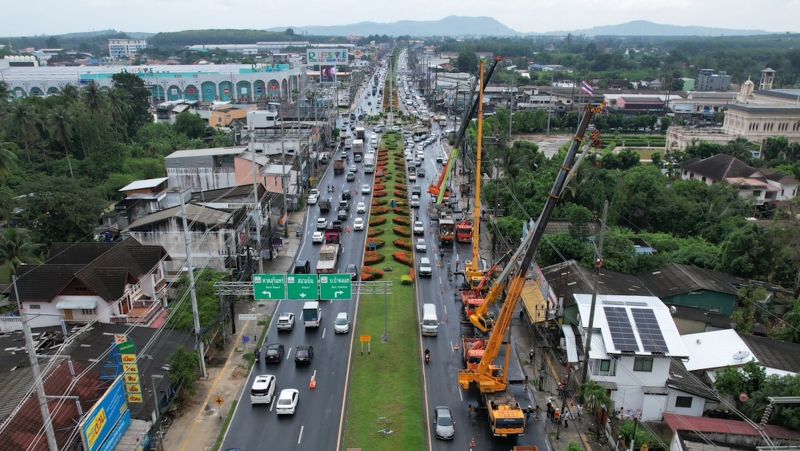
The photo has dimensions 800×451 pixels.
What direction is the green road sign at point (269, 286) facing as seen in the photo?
toward the camera

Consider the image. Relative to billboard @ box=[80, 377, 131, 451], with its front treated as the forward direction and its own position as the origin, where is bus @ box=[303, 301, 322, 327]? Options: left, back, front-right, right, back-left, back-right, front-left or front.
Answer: left

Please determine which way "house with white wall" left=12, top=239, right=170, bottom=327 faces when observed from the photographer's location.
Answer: facing the viewer and to the right of the viewer

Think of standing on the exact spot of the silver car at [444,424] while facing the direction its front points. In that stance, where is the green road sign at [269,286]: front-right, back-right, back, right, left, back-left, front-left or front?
back-right

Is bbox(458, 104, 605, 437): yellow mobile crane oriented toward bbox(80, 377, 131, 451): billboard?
no

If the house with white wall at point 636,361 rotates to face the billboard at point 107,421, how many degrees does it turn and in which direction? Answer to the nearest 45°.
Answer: approximately 45° to its right

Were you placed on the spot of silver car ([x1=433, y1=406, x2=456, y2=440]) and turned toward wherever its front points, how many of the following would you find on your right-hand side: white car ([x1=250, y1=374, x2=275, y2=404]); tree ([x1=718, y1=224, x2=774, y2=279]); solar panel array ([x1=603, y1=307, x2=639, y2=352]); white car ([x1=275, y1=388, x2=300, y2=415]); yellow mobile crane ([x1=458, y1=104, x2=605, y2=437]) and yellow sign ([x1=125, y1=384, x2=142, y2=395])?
3

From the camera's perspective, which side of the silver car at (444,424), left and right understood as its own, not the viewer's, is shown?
front

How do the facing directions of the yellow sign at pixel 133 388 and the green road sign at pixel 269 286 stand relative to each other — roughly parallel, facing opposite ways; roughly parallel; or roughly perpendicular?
roughly parallel

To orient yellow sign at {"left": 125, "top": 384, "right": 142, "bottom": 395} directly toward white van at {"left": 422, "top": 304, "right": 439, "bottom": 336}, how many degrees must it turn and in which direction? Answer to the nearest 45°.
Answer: approximately 90° to its left

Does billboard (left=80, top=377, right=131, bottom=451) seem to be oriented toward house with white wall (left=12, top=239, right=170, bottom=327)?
no

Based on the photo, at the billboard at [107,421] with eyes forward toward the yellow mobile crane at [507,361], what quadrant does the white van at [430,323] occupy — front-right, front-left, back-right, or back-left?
front-left

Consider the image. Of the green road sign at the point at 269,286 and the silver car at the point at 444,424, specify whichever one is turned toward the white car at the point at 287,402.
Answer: the green road sign

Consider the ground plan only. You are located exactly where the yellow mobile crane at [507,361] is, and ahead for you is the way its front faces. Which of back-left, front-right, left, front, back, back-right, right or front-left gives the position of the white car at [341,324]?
back-right

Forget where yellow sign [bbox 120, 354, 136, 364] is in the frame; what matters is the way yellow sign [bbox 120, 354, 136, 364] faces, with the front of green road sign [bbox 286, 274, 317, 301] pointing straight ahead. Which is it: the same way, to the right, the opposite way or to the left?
the same way

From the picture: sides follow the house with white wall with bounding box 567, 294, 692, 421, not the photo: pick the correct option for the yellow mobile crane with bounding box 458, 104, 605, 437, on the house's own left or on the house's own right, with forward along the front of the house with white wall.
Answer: on the house's own right

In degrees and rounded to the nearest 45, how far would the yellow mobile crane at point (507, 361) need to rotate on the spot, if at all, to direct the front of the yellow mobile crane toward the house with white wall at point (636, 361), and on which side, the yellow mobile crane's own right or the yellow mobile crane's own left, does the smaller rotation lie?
approximately 135° to the yellow mobile crane's own left

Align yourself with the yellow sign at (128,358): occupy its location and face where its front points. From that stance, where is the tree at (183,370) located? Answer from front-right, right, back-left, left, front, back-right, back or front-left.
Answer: back-left

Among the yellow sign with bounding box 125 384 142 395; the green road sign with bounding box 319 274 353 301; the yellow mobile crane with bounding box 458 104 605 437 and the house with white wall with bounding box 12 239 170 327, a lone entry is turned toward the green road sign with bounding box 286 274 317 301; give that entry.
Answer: the house with white wall

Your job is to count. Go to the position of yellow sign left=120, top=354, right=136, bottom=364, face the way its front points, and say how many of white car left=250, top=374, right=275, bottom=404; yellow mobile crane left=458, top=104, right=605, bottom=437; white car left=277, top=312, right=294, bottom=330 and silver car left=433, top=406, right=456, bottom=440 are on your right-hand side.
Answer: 0
